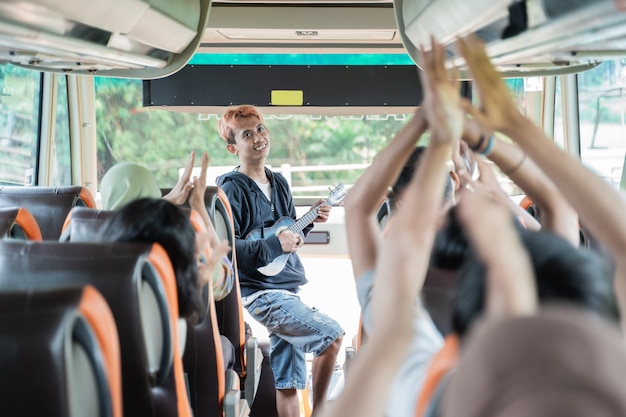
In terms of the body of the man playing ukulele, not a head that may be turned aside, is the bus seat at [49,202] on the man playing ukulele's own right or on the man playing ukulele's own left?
on the man playing ukulele's own right

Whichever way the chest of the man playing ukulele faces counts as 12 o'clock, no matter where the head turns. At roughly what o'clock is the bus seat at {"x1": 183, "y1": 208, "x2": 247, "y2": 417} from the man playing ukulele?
The bus seat is roughly at 2 o'clock from the man playing ukulele.

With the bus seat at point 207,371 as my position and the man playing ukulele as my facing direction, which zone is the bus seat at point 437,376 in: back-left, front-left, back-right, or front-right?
back-right

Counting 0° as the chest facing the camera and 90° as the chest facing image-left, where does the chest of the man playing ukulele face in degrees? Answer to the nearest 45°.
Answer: approximately 315°
